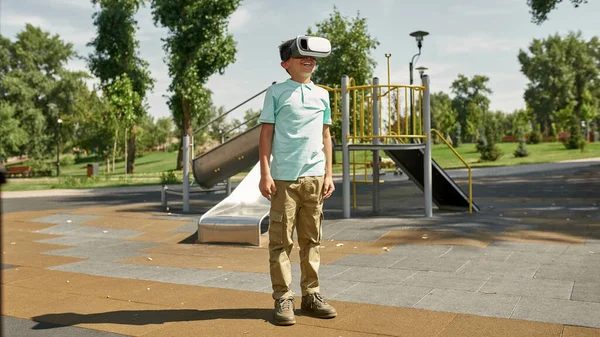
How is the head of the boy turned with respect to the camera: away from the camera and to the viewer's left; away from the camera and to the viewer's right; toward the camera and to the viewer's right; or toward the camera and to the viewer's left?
toward the camera and to the viewer's right

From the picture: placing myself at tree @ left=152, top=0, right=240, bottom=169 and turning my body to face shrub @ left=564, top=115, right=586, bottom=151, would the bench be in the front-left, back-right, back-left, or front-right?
back-left

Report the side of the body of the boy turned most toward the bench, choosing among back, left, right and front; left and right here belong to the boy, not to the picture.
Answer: back

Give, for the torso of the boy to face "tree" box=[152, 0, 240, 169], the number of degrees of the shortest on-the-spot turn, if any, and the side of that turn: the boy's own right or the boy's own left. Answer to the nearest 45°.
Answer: approximately 135° to the boy's own left

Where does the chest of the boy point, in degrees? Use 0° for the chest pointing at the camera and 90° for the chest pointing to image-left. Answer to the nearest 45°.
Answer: approximately 315°

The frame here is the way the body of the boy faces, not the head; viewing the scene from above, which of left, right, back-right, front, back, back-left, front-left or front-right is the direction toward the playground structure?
back-left

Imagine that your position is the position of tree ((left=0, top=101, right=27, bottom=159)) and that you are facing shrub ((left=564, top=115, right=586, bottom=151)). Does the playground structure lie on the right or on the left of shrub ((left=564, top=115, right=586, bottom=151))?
right
